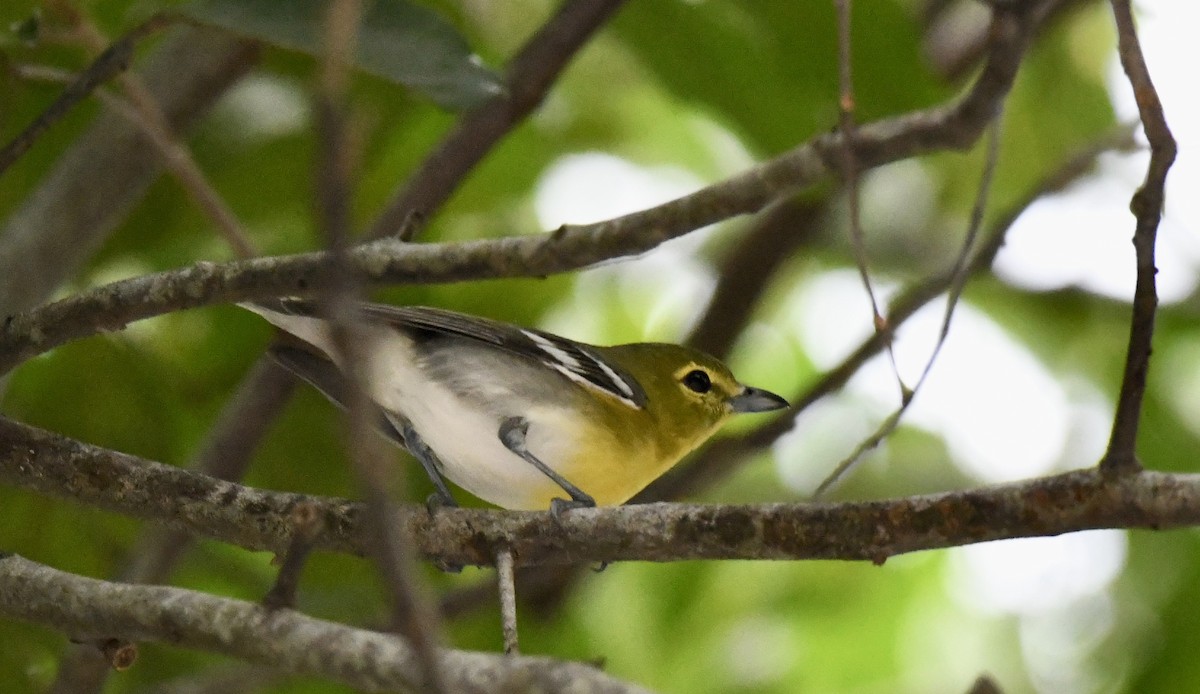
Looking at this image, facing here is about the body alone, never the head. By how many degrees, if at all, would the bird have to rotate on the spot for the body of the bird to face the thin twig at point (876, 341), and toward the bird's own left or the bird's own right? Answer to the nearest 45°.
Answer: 0° — it already faces it

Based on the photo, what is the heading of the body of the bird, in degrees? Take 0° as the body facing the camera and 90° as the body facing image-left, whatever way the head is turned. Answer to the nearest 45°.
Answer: approximately 270°

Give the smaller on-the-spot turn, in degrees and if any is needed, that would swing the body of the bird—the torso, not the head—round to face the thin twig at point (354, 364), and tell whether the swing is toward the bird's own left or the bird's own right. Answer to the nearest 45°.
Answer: approximately 90° to the bird's own right

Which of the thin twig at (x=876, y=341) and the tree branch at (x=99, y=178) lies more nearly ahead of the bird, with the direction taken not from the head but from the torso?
the thin twig
